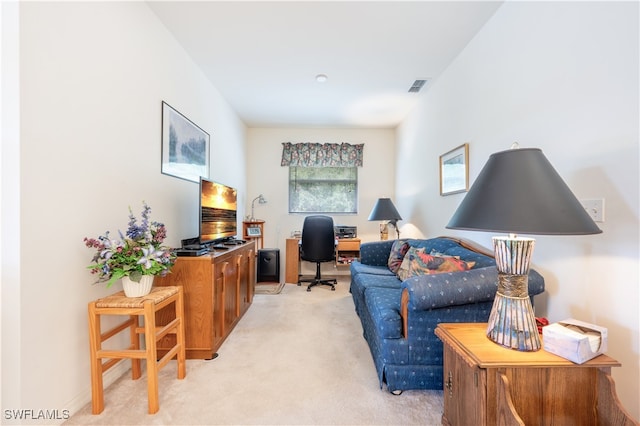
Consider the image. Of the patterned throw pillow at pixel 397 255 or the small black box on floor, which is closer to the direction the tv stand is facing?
the patterned throw pillow

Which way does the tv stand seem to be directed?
to the viewer's right

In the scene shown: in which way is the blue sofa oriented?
to the viewer's left

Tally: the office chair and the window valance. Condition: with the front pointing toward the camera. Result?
1

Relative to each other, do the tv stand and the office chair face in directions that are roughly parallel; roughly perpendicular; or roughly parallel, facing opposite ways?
roughly perpendicular

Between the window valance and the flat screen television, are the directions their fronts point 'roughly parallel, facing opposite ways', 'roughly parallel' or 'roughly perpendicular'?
roughly perpendicular

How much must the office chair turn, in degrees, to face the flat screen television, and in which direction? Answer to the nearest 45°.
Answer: approximately 135° to its left

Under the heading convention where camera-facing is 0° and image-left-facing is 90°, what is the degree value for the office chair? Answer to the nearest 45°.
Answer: approximately 180°
